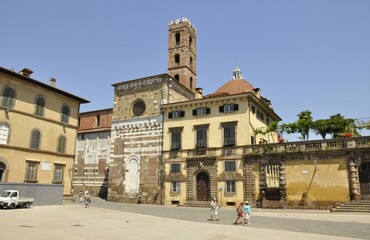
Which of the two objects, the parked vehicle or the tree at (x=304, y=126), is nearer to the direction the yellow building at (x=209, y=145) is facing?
the parked vehicle

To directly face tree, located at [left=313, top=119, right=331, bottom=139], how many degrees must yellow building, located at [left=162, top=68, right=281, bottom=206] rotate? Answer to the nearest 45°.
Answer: approximately 90° to its left

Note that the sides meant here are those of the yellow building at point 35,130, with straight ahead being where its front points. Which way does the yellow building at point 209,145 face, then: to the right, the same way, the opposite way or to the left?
to the right

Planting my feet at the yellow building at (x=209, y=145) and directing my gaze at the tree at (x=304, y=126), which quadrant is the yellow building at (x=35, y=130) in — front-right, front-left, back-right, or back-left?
back-right

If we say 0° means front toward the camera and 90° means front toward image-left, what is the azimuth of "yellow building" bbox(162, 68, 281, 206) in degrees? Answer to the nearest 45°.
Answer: approximately 0°

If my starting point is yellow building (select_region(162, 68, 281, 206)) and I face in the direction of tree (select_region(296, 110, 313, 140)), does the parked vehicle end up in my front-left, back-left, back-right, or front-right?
back-right

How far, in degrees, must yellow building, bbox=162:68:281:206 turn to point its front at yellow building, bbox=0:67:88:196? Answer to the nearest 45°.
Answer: approximately 90° to its right

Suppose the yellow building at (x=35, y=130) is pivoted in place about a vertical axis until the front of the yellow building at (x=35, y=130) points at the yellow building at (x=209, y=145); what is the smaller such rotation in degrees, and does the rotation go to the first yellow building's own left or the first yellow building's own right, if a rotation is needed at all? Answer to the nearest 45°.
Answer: approximately 45° to the first yellow building's own left

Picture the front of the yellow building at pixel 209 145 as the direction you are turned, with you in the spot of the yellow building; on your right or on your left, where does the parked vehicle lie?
on your right
